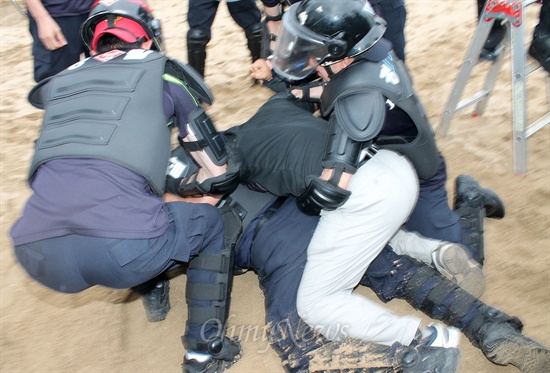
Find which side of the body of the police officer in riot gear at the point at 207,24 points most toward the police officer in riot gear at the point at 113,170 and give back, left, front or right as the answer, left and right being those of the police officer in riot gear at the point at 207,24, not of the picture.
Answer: front

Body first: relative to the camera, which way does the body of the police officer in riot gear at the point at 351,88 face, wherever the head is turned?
to the viewer's left

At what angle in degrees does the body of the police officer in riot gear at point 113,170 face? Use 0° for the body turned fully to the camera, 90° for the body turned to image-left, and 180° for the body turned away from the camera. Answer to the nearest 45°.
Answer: approximately 225°

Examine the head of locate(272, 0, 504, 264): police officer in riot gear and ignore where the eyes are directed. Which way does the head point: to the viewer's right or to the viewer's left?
to the viewer's left

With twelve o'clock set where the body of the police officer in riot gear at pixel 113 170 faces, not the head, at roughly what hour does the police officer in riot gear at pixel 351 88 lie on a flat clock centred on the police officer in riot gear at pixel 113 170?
the police officer in riot gear at pixel 351 88 is roughly at 1 o'clock from the police officer in riot gear at pixel 113 170.

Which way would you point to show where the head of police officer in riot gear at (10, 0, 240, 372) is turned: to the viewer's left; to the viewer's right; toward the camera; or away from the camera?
away from the camera

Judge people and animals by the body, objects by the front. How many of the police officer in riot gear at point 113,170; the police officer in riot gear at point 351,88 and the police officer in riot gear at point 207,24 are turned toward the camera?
1

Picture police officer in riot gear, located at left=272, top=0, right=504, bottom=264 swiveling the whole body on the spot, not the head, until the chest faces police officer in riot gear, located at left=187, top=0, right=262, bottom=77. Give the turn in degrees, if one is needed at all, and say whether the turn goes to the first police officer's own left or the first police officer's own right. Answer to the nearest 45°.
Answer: approximately 45° to the first police officer's own right
